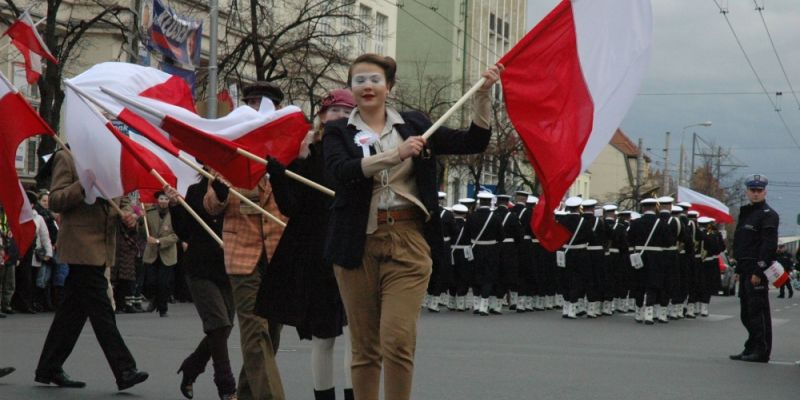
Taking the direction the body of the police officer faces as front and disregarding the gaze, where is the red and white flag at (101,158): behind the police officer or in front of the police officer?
in front

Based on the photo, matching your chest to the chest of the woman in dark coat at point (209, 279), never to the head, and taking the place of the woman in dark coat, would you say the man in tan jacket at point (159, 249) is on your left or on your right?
on your right

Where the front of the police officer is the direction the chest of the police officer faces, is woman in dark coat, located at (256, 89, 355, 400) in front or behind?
in front

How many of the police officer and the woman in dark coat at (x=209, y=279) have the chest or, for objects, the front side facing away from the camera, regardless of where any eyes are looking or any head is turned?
0

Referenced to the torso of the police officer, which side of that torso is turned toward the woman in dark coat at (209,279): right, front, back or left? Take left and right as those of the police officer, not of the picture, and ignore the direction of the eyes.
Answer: front

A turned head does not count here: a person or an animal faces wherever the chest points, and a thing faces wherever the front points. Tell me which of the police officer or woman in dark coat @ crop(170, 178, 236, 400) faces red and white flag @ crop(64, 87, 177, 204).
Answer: the police officer

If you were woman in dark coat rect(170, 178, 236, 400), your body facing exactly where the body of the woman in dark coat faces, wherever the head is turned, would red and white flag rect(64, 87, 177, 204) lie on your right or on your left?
on your right

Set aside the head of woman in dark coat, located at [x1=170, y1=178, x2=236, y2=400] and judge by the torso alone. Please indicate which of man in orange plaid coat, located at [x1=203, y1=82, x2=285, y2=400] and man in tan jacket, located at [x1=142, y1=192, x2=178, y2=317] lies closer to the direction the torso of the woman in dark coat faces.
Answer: the man in orange plaid coat

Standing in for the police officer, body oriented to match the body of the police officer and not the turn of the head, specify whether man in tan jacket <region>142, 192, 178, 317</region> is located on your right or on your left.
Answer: on your right

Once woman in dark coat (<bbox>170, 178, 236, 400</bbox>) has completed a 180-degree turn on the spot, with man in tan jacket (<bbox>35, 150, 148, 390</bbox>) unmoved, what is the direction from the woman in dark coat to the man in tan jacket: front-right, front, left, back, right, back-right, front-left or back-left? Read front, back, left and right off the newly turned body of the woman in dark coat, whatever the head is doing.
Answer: left
